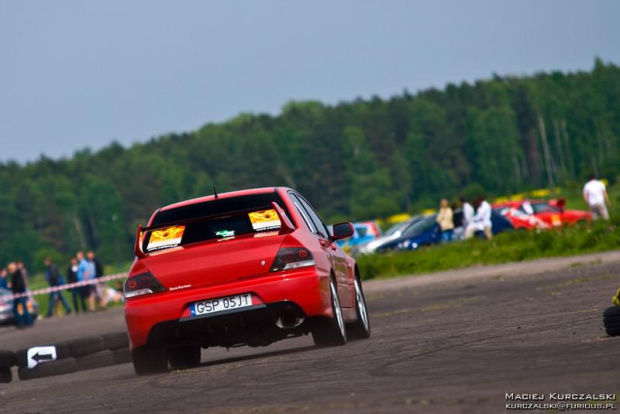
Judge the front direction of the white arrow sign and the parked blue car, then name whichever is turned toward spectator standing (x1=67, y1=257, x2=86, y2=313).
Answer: the parked blue car

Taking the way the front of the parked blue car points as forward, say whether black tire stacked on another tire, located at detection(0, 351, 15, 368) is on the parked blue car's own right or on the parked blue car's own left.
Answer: on the parked blue car's own left

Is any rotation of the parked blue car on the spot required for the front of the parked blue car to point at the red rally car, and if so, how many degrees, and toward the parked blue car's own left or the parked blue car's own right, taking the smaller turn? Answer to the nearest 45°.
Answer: approximately 90° to the parked blue car's own left

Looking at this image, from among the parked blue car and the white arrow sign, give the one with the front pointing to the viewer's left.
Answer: the parked blue car

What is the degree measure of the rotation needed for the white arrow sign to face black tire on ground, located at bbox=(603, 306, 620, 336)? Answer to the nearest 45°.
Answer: approximately 45° to its left

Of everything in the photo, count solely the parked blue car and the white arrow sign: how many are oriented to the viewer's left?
1

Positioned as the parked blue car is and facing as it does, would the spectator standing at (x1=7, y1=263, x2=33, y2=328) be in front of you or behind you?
in front

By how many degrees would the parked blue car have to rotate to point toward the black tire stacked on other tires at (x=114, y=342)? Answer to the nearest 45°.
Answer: approximately 90° to its left

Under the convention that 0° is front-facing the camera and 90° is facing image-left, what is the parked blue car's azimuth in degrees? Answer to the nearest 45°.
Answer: approximately 90°

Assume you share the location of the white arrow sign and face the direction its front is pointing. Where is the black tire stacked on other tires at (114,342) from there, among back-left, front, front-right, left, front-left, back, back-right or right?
left

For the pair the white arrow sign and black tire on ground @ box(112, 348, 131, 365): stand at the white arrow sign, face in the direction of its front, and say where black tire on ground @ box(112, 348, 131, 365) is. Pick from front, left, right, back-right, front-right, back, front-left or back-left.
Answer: left

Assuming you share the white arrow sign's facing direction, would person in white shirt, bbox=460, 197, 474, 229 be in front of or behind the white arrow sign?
behind

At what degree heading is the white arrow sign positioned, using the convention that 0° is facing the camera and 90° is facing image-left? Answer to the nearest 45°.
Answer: approximately 0°

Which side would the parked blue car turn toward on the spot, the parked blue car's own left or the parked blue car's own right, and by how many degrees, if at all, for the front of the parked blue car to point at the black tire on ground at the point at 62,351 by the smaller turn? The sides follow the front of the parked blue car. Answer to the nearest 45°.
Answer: approximately 90° to the parked blue car's own left

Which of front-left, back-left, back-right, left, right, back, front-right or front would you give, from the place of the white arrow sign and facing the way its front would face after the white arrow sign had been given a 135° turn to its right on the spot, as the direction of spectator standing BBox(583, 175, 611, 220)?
right
